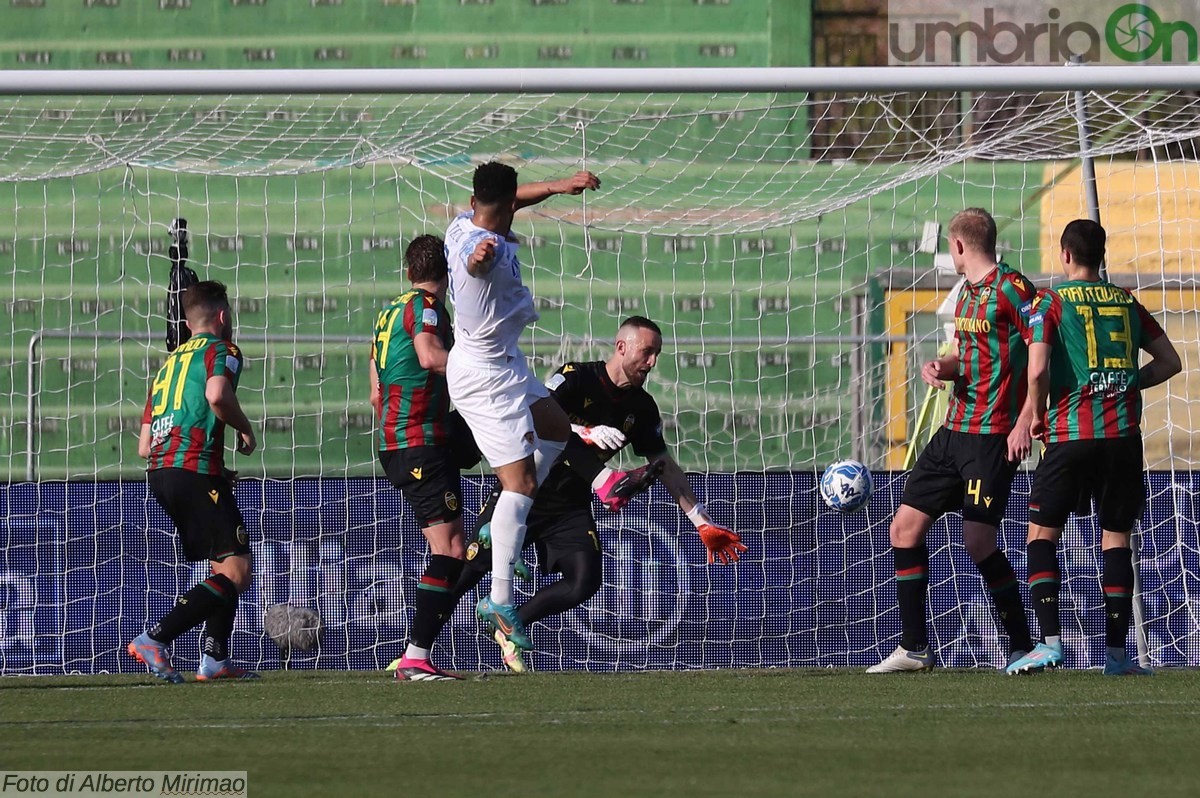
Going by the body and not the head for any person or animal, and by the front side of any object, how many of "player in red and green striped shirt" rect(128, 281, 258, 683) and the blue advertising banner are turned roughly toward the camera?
1

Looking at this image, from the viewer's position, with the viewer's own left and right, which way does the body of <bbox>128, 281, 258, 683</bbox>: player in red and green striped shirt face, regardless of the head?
facing away from the viewer and to the right of the viewer

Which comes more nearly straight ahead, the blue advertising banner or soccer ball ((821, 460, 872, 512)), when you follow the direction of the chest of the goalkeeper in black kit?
the soccer ball

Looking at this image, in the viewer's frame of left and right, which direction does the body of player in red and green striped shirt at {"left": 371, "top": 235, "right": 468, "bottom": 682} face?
facing away from the viewer and to the right of the viewer

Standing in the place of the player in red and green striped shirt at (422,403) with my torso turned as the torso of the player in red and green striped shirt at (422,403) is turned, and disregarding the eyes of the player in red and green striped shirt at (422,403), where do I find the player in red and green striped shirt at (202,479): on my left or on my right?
on my left

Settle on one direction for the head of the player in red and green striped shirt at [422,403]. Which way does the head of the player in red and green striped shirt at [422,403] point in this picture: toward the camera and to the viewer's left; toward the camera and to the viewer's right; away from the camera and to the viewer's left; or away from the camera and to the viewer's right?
away from the camera and to the viewer's right
